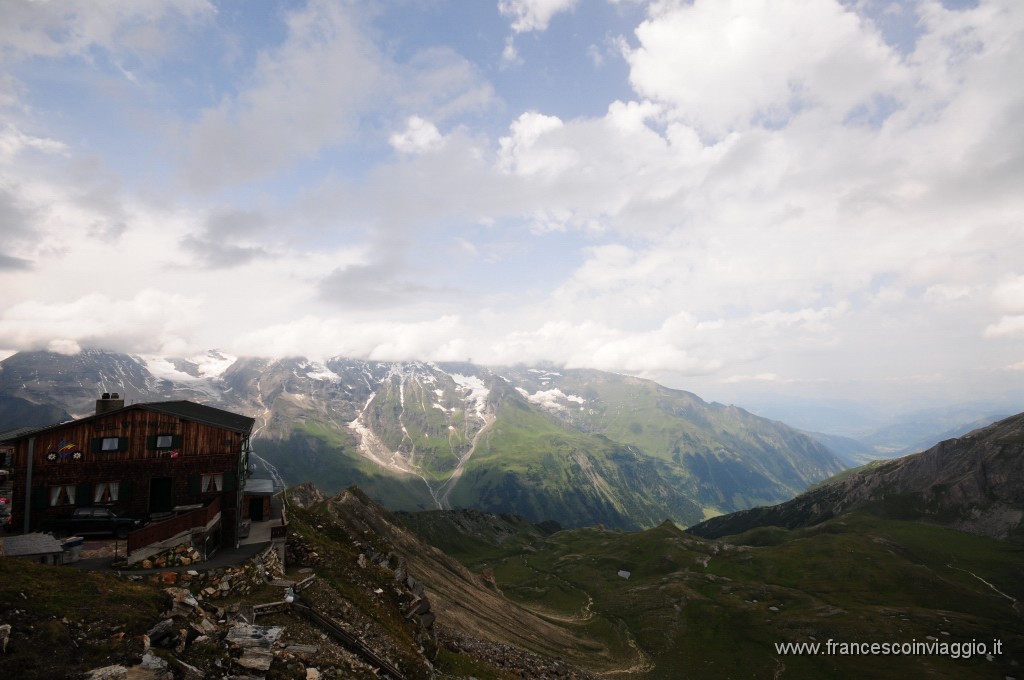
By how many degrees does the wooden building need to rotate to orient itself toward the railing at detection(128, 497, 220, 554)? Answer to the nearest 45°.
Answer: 0° — it already faces it

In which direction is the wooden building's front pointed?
toward the camera

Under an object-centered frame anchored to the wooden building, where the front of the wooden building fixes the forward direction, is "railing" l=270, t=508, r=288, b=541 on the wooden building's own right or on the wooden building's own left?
on the wooden building's own left
